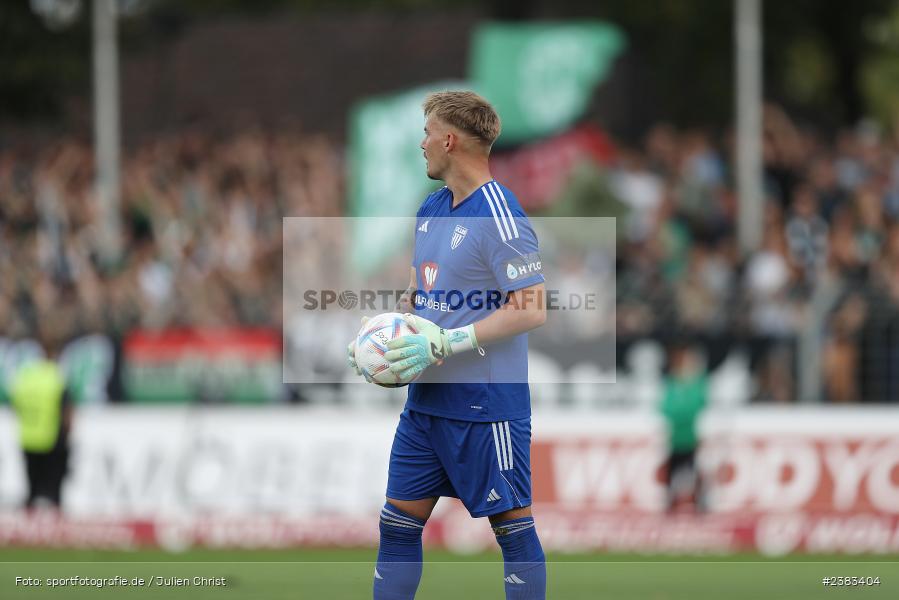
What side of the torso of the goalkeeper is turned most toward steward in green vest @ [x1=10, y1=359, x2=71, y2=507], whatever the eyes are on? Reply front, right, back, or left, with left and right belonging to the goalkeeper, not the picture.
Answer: right

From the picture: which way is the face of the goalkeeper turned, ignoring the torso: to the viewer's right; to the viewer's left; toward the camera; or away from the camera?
to the viewer's left

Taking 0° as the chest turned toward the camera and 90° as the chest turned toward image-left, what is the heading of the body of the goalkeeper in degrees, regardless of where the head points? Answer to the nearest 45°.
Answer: approximately 45°

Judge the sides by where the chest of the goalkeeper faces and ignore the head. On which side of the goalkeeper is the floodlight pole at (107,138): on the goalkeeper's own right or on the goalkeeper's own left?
on the goalkeeper's own right

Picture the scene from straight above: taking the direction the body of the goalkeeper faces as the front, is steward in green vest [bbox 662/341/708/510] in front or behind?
behind

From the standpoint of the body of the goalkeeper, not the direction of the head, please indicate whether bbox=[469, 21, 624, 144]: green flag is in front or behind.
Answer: behind

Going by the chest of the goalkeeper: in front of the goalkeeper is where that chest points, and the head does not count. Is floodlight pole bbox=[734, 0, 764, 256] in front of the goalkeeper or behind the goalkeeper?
behind

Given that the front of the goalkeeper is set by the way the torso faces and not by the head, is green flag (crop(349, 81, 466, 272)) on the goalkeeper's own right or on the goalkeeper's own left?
on the goalkeeper's own right
